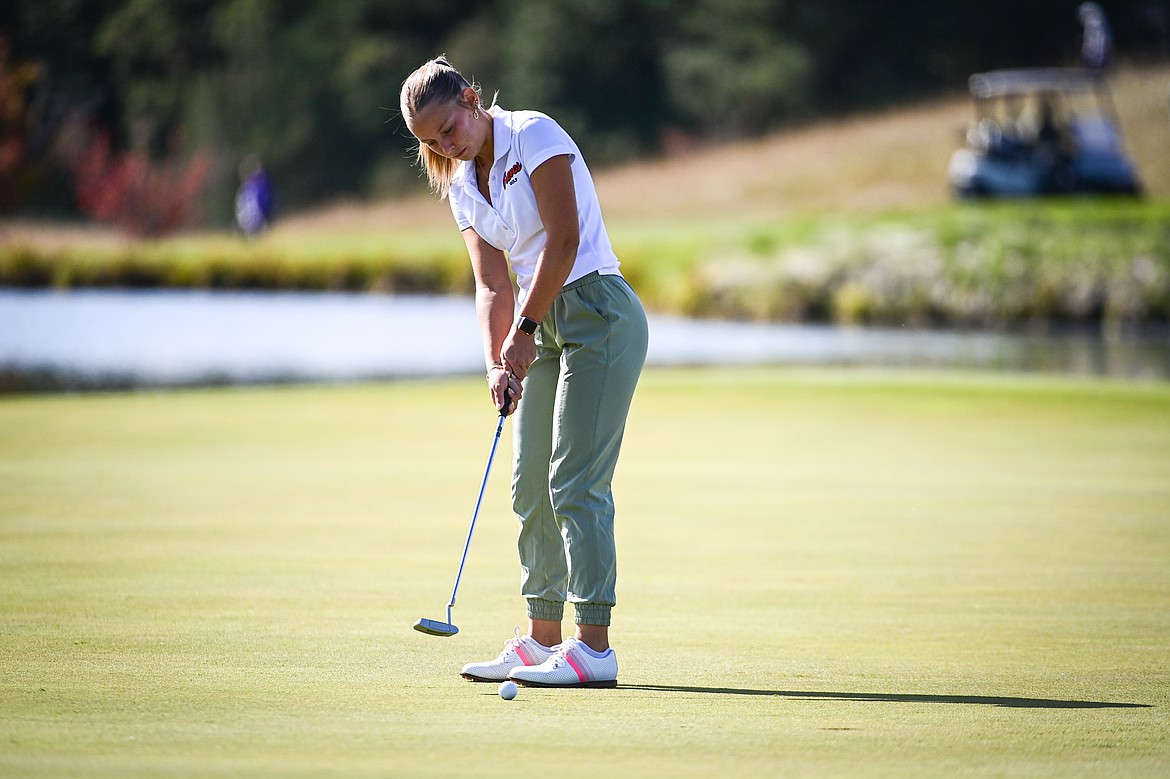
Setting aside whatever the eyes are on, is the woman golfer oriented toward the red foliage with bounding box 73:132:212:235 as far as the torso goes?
no

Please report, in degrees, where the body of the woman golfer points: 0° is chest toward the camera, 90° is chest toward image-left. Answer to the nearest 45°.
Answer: approximately 45°

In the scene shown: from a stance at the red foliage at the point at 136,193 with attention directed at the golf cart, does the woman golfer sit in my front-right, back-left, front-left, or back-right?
front-right

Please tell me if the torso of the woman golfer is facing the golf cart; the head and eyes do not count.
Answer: no

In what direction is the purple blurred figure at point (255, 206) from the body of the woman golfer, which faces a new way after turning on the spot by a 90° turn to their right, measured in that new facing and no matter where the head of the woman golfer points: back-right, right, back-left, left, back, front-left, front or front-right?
front-right

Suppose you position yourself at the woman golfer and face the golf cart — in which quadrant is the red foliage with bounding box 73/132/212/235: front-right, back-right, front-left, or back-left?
front-left

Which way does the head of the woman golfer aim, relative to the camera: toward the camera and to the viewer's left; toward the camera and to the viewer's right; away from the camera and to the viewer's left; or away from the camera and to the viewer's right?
toward the camera and to the viewer's left
